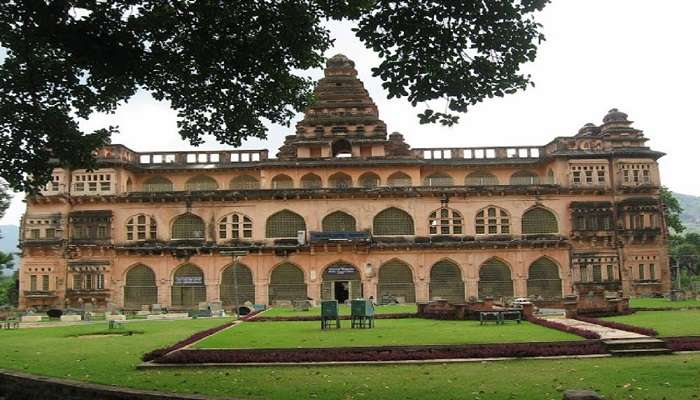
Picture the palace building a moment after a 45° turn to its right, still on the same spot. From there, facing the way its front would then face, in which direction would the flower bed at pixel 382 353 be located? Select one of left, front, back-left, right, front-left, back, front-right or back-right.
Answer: front-left

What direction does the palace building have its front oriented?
toward the camera

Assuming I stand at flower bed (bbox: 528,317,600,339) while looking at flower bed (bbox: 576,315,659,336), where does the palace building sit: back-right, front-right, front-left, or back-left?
back-left

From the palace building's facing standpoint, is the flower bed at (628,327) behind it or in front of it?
in front

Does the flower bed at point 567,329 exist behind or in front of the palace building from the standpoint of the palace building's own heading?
in front
